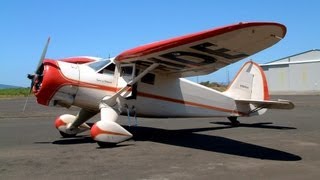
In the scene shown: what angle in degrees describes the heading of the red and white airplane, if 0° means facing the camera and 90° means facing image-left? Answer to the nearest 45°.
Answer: approximately 45°
